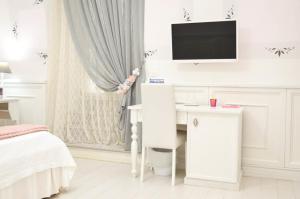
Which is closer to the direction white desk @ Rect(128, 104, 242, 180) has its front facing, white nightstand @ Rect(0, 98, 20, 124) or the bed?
the bed

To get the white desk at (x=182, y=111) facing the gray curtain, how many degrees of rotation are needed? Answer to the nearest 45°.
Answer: approximately 135° to its right

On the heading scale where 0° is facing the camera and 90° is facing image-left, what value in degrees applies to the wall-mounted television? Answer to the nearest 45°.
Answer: approximately 0°

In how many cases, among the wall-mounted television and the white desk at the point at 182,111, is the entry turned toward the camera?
2

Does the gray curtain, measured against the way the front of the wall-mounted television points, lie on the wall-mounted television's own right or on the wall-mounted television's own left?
on the wall-mounted television's own right

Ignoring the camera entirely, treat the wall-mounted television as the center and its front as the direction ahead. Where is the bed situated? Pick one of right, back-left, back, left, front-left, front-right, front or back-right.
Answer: front-right
